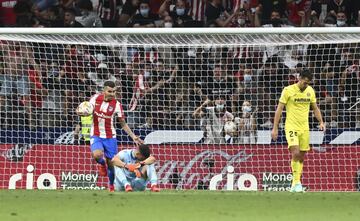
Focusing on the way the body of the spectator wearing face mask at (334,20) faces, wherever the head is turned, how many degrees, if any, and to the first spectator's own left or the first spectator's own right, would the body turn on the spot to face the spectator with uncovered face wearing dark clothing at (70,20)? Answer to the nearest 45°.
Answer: approximately 90° to the first spectator's own right

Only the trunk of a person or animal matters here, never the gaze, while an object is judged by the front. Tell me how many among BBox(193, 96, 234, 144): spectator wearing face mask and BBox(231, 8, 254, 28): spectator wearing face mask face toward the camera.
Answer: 2

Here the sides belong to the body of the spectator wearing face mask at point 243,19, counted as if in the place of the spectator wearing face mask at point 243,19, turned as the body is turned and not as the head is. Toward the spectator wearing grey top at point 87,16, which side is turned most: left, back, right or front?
right

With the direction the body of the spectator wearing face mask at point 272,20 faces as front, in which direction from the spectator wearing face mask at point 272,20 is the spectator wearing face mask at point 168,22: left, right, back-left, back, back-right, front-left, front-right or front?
right

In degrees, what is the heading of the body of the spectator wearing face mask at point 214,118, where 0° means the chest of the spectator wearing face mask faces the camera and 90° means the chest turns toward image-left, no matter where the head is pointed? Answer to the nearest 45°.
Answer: approximately 0°
